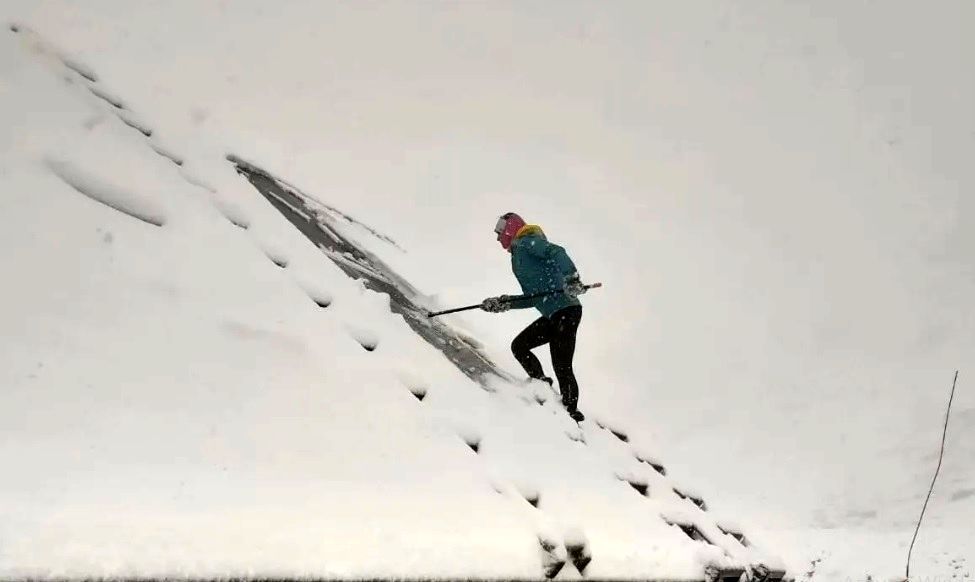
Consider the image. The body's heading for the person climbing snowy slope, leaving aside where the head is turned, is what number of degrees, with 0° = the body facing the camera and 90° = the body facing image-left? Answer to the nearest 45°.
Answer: approximately 90°
